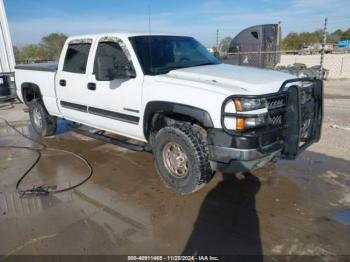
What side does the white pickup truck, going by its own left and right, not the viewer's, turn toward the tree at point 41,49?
back

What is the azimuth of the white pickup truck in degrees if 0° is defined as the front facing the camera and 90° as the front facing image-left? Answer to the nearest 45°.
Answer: approximately 315°
